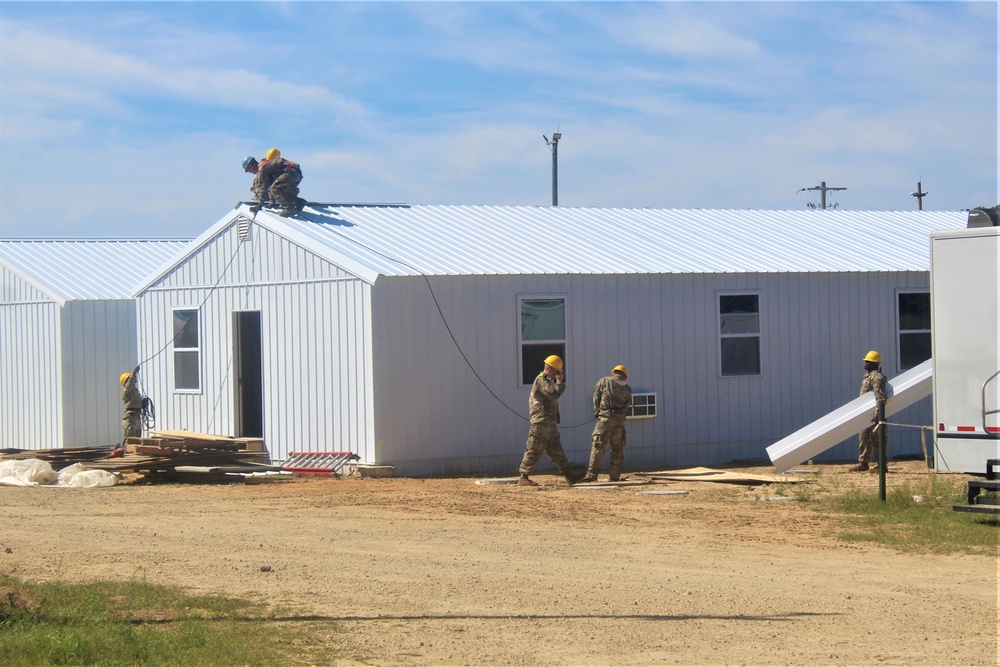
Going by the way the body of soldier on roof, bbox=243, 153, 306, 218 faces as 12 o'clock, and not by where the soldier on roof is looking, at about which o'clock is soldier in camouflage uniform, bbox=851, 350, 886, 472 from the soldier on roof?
The soldier in camouflage uniform is roughly at 7 o'clock from the soldier on roof.

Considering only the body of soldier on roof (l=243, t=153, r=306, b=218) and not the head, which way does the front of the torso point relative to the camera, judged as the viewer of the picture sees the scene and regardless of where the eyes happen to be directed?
to the viewer's left

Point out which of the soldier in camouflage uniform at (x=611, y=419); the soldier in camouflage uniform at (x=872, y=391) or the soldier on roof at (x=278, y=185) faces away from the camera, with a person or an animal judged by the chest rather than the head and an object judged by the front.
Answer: the soldier in camouflage uniform at (x=611, y=419)

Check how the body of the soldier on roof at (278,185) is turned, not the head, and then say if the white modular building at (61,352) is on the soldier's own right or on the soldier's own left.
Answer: on the soldier's own right

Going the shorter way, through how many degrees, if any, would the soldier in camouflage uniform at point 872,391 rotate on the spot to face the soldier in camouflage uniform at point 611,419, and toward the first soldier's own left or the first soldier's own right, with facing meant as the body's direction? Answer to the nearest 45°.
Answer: approximately 45° to the first soldier's own left

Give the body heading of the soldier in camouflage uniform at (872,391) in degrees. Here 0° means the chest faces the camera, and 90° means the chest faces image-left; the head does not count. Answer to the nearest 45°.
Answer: approximately 90°

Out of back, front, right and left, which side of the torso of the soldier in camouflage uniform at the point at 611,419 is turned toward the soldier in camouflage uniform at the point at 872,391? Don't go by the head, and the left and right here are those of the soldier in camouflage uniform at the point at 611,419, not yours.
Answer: right

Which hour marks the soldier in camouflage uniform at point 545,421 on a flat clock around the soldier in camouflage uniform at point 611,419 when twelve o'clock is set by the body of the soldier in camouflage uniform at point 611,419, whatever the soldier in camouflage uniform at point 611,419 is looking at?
the soldier in camouflage uniform at point 545,421 is roughly at 8 o'clock from the soldier in camouflage uniform at point 611,419.

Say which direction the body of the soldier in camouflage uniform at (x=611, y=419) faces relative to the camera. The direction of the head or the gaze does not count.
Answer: away from the camera
